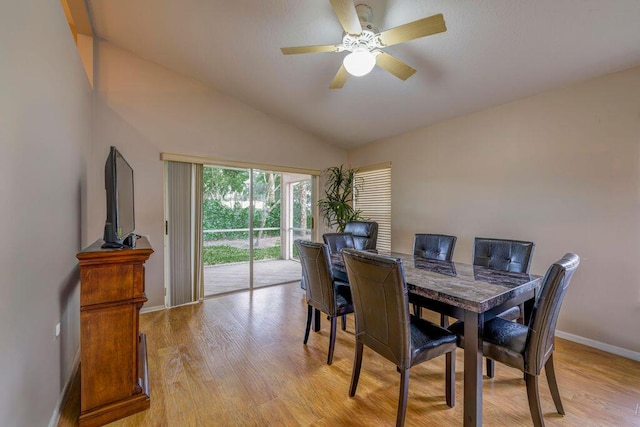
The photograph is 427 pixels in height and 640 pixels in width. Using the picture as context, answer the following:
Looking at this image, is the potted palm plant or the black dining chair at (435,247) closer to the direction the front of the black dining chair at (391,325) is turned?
the black dining chair

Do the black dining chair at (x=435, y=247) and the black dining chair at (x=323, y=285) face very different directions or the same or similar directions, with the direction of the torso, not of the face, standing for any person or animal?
very different directions

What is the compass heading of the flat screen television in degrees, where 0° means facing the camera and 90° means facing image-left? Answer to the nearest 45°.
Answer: approximately 270°

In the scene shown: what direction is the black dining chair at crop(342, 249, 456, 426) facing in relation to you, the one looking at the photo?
facing away from the viewer and to the right of the viewer

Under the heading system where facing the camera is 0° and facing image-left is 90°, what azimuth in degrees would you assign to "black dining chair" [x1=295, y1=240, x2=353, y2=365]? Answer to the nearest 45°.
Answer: approximately 225°
